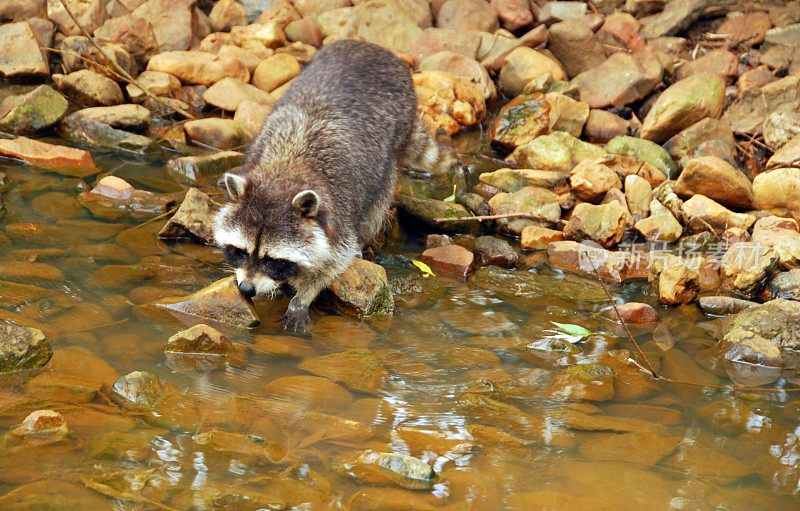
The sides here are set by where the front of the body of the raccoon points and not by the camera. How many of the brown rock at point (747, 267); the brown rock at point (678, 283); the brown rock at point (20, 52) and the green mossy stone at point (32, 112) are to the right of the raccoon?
2

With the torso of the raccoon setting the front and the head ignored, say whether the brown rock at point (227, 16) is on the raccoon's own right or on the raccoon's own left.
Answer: on the raccoon's own right

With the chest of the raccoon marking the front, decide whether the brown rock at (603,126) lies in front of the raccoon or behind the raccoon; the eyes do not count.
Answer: behind

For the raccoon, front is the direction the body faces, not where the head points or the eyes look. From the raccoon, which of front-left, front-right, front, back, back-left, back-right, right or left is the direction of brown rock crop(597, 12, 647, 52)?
back

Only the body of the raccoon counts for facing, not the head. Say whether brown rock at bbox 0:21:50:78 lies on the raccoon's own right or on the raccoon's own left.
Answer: on the raccoon's own right

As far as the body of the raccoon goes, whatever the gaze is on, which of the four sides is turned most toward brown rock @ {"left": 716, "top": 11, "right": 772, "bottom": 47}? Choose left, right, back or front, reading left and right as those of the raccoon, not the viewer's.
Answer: back

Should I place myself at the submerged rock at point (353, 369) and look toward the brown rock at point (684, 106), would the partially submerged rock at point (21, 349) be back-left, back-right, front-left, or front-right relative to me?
back-left

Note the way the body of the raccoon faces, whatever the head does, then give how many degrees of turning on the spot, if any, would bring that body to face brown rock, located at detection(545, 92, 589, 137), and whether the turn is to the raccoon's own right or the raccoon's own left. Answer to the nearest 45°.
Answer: approximately 180°

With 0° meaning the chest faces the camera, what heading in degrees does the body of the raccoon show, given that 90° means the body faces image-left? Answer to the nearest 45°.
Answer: approximately 45°

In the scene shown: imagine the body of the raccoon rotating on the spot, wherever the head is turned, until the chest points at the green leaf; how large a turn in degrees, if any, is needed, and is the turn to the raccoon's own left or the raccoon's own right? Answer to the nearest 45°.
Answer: approximately 90° to the raccoon's own left

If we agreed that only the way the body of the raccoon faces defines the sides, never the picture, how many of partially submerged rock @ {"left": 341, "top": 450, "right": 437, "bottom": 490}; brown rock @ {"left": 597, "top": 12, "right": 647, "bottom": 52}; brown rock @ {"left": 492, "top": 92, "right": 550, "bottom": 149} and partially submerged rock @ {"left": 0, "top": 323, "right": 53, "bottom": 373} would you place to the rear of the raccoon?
2
